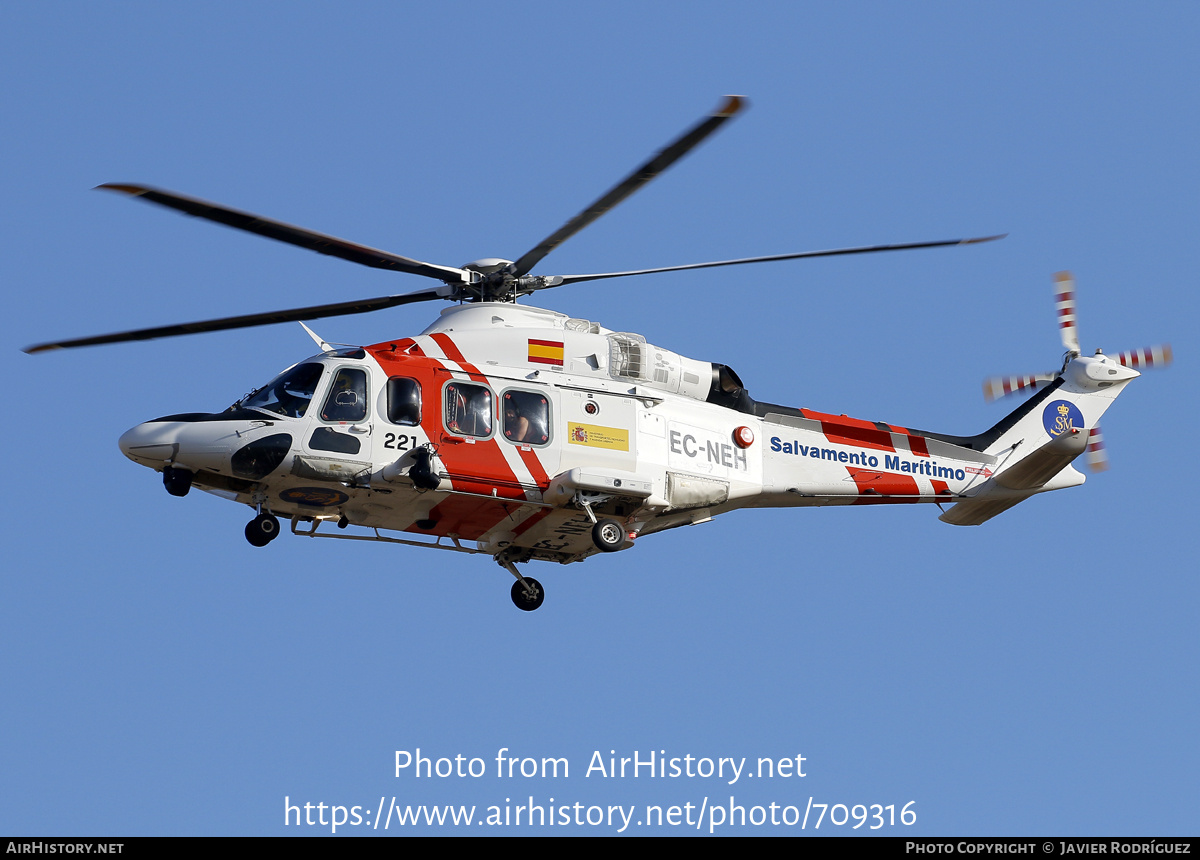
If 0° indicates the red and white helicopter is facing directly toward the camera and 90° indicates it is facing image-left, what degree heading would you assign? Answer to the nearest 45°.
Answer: approximately 90°
